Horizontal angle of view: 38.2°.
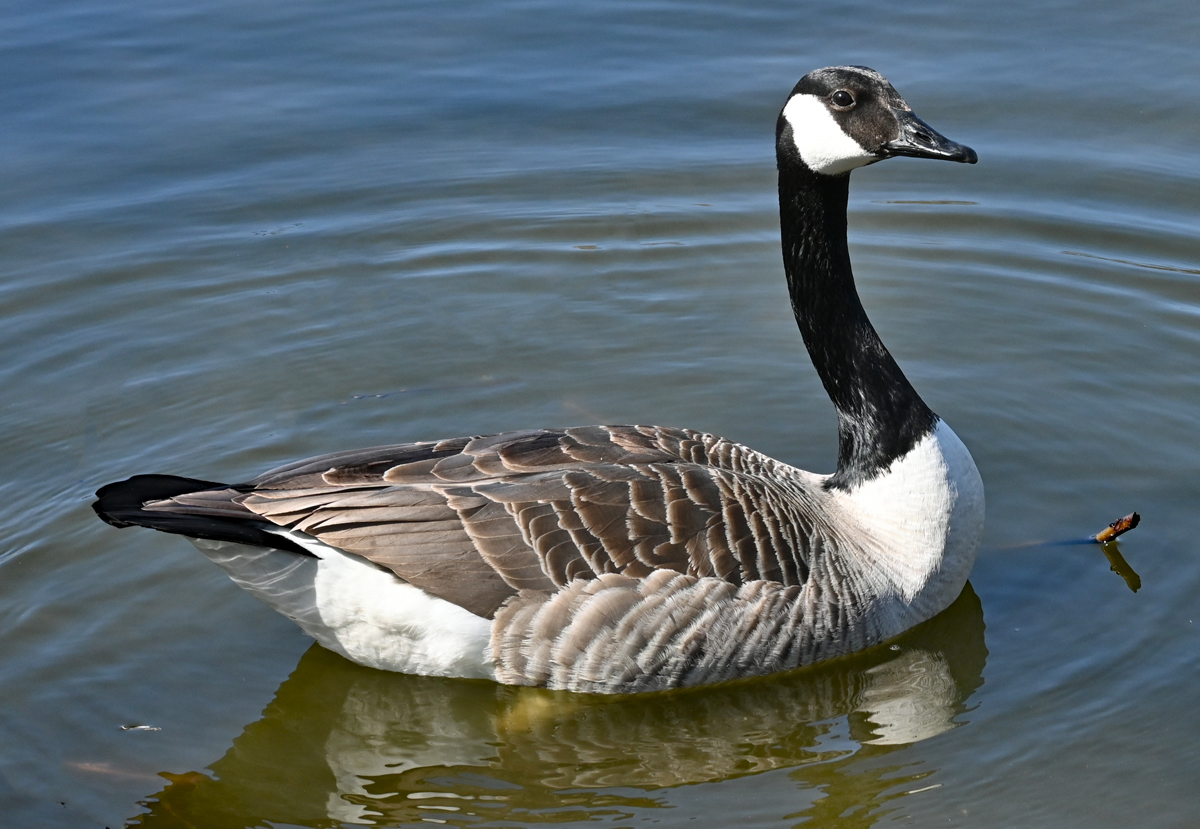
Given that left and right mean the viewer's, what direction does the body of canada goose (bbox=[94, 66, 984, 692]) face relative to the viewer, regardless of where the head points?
facing to the right of the viewer

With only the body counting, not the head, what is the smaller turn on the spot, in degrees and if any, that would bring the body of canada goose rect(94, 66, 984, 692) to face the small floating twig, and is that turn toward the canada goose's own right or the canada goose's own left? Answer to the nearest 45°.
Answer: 0° — it already faces it
